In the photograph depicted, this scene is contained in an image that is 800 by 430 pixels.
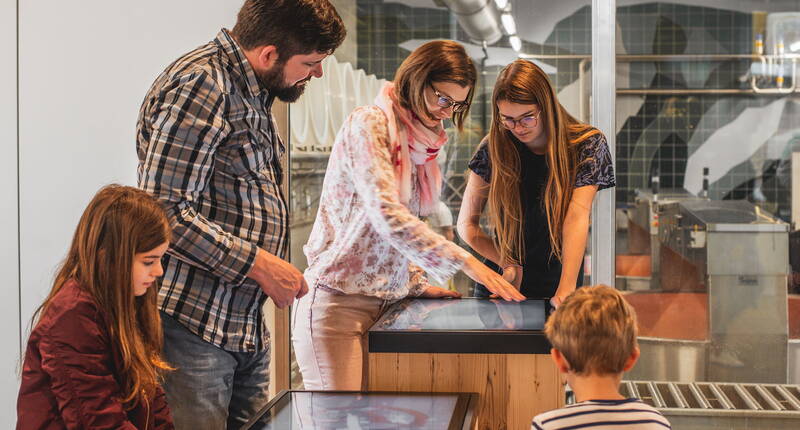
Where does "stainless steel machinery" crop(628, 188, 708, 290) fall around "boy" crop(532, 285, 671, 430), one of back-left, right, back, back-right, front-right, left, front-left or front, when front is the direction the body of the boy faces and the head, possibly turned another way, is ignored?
front

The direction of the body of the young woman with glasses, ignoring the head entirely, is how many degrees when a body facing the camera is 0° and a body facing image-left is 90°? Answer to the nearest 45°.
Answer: approximately 0°

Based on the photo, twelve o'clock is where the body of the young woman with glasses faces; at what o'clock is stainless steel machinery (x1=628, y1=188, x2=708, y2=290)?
The stainless steel machinery is roughly at 7 o'clock from the young woman with glasses.

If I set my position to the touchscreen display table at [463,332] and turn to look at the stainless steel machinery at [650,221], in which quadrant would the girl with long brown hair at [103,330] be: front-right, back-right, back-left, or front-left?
back-left

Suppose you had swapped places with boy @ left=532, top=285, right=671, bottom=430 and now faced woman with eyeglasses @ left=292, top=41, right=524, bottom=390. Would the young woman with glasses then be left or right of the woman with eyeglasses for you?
right

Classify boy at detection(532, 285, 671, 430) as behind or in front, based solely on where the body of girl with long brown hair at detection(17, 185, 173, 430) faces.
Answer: in front

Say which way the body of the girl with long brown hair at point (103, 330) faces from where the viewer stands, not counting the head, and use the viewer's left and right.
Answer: facing to the right of the viewer

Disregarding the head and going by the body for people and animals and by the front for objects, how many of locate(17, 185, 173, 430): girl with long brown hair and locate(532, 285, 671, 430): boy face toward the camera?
0

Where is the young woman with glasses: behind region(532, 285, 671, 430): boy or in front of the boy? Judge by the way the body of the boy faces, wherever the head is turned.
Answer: in front

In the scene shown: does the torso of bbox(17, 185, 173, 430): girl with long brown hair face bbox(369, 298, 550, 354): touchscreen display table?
yes

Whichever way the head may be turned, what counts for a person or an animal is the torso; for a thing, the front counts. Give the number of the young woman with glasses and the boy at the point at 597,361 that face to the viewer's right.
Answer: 0

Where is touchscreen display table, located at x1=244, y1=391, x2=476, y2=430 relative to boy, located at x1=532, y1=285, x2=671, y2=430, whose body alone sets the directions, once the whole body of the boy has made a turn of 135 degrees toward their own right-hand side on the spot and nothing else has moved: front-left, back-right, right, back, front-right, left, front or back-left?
back-right

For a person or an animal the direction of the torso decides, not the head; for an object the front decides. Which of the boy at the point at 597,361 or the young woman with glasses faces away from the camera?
the boy

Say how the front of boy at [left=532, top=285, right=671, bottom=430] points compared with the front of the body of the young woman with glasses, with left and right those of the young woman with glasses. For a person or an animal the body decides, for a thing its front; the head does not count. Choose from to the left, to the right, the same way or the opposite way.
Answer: the opposite way

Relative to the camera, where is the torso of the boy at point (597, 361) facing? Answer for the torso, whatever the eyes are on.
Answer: away from the camera

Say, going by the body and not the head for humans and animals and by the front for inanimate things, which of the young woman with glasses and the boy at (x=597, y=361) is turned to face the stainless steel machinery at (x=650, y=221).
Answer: the boy
